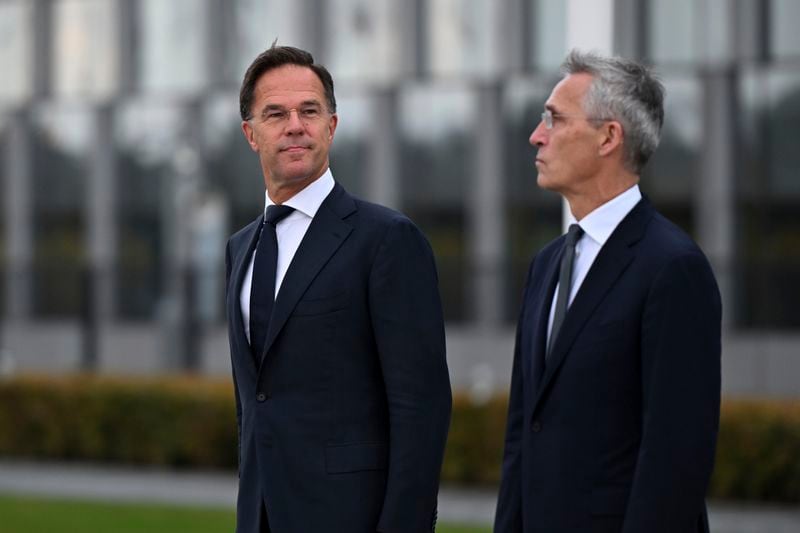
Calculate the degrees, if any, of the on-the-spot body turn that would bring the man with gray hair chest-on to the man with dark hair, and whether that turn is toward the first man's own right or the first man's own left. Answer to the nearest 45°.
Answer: approximately 45° to the first man's own right

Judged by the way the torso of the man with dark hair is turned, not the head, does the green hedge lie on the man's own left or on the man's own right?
on the man's own right

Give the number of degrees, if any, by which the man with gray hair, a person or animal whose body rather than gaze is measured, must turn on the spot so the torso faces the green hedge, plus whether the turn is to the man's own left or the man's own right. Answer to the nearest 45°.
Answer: approximately 90° to the man's own right

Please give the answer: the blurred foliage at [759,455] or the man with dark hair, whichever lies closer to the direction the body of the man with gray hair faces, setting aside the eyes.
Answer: the man with dark hair

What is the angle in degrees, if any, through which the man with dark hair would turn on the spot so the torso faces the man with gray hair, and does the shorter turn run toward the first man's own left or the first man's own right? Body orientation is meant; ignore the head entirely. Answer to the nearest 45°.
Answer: approximately 90° to the first man's own left

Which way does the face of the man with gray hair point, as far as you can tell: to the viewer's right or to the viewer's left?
to the viewer's left

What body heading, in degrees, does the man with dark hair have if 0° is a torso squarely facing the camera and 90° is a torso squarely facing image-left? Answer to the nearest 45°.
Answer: approximately 45°

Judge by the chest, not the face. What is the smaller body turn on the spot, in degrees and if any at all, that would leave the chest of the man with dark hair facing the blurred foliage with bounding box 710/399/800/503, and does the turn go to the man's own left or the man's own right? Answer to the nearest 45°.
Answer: approximately 180°
